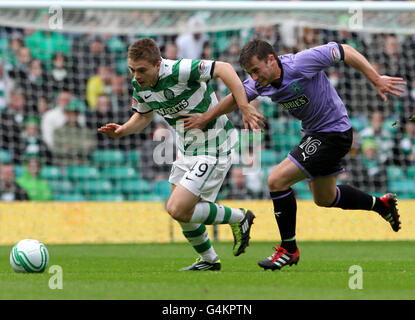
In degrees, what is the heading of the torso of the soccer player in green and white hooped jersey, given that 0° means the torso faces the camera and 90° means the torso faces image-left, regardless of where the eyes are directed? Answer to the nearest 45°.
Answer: approximately 45°

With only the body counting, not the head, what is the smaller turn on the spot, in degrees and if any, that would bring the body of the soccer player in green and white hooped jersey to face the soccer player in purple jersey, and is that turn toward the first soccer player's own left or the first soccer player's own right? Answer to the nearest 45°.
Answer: approximately 135° to the first soccer player's own left

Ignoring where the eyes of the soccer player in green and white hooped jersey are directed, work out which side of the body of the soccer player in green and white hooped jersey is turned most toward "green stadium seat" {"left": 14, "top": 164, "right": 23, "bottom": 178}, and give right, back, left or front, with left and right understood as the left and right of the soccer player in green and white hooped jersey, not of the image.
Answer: right

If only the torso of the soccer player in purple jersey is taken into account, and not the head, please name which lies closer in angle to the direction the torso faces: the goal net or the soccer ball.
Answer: the soccer ball

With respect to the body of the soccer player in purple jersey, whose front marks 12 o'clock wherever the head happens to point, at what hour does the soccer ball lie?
The soccer ball is roughly at 1 o'clock from the soccer player in purple jersey.

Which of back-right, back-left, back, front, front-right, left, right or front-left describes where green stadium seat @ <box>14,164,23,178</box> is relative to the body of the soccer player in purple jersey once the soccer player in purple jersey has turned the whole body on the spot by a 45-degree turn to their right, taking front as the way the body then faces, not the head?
front-right

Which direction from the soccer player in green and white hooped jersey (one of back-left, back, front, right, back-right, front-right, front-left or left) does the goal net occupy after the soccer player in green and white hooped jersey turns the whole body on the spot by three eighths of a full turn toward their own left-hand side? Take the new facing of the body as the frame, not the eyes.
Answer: left

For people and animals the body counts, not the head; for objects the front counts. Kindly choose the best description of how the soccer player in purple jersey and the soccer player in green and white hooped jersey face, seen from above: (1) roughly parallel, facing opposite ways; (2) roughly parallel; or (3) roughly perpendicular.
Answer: roughly parallel

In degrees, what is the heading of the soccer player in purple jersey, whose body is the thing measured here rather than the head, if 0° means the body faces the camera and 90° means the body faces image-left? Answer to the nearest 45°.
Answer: approximately 45°

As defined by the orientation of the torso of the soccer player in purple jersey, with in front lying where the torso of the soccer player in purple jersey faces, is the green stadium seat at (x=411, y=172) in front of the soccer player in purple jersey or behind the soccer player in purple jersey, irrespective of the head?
behind

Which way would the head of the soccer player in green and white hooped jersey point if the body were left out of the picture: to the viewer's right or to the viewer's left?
to the viewer's left

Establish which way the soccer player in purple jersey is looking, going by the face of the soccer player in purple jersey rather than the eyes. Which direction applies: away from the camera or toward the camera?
toward the camera

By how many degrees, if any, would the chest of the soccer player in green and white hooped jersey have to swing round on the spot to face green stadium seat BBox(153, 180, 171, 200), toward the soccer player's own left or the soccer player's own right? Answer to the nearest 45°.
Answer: approximately 135° to the soccer player's own right

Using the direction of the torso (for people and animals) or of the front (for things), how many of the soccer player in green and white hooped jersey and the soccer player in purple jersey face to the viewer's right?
0

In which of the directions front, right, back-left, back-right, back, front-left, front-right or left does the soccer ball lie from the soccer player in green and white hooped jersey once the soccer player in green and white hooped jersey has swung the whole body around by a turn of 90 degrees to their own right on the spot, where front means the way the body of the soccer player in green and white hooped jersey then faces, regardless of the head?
front-left

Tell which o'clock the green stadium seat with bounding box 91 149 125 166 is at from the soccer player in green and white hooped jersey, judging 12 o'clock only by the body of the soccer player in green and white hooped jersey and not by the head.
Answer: The green stadium seat is roughly at 4 o'clock from the soccer player in green and white hooped jersey.
